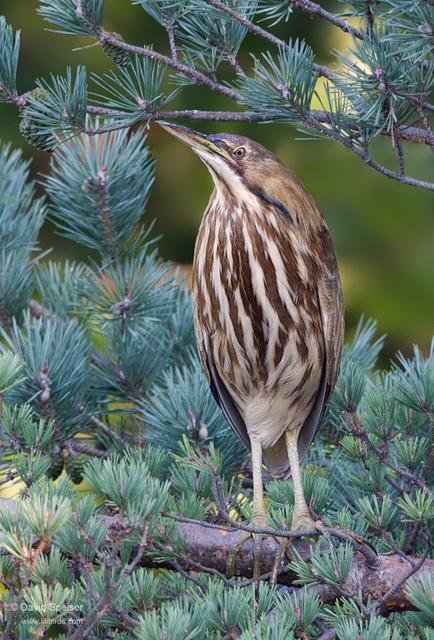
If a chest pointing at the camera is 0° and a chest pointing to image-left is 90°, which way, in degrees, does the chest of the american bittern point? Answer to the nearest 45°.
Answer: approximately 45°
